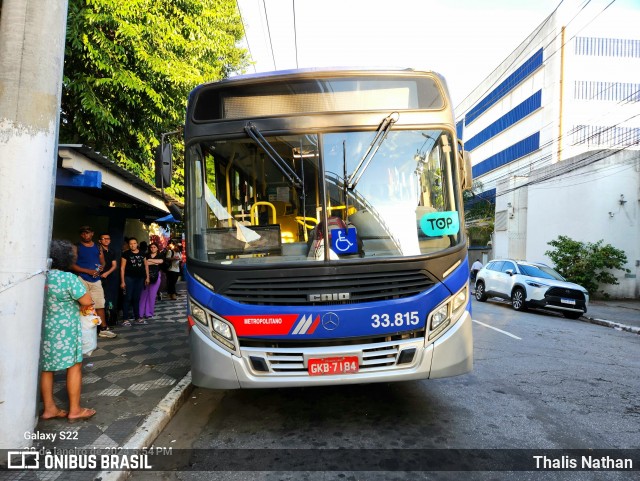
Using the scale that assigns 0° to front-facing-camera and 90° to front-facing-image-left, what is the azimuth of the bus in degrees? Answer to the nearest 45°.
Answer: approximately 0°

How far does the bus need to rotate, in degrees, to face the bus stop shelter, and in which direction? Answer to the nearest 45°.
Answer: approximately 135° to its right

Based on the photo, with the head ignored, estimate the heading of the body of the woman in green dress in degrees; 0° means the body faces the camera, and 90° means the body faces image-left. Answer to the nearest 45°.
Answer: approximately 225°

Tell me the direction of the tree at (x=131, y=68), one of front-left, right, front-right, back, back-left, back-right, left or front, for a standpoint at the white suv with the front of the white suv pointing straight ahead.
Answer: right

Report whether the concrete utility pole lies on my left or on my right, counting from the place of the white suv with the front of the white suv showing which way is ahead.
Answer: on my right

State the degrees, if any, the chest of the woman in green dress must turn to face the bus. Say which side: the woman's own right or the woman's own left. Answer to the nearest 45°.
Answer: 0° — they already face it

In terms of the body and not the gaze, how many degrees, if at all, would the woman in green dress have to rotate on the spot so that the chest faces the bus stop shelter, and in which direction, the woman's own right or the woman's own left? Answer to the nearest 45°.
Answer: approximately 45° to the woman's own left

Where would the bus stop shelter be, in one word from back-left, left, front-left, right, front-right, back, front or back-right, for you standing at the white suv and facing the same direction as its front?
right

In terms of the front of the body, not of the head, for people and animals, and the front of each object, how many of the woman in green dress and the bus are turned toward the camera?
1

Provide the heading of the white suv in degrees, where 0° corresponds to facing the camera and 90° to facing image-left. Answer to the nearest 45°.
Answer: approximately 315°

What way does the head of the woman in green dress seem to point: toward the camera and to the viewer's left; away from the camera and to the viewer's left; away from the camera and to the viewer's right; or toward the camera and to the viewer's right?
away from the camera and to the viewer's right

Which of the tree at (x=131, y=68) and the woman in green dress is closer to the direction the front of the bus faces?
the woman in green dress
